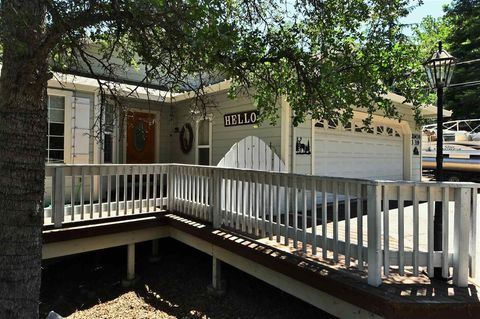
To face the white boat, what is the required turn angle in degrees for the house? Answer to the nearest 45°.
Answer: approximately 90° to its left

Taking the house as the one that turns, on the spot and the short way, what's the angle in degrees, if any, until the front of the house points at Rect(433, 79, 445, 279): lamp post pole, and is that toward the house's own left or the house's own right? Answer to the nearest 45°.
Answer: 0° — it already faces it

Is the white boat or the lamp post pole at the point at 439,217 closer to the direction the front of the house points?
the lamp post pole

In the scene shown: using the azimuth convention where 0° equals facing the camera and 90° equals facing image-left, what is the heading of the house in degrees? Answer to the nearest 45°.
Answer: approximately 315°

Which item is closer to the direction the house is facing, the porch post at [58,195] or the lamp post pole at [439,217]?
the lamp post pole

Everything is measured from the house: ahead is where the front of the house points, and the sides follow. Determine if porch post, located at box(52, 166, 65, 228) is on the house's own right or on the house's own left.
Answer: on the house's own right

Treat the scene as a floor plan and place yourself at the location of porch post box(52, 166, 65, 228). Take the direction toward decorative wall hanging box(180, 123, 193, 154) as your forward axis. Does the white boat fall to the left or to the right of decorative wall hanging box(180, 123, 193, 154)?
right

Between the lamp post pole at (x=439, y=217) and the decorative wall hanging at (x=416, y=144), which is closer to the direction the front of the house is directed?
the lamp post pole
